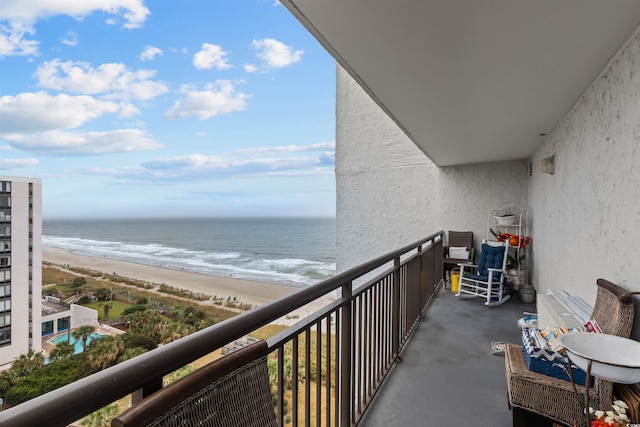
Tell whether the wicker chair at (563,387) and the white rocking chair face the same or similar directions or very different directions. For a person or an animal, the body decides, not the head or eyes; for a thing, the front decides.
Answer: same or similar directions

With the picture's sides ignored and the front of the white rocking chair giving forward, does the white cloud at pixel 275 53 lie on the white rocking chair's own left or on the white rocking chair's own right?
on the white rocking chair's own right

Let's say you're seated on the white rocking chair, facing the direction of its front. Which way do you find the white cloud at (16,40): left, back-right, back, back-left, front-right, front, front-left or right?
front-right

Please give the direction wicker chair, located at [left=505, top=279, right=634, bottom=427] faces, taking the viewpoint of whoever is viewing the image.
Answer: facing the viewer and to the left of the viewer

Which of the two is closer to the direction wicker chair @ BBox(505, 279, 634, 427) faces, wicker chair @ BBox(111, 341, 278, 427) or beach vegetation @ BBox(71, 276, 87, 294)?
the wicker chair

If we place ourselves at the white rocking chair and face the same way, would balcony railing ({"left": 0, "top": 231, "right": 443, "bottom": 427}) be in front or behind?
in front

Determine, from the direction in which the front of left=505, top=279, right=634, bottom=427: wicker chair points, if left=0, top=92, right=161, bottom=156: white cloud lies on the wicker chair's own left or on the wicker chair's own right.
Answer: on the wicker chair's own right

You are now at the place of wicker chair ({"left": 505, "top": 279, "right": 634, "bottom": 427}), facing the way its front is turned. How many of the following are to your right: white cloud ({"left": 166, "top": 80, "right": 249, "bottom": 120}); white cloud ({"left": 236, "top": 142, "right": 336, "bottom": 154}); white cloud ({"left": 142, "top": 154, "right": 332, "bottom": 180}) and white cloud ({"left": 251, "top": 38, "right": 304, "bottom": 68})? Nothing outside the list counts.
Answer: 4

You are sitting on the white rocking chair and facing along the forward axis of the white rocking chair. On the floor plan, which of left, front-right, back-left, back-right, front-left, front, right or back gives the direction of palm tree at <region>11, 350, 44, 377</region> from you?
front

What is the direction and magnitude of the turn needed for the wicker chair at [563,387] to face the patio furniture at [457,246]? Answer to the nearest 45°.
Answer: approximately 135° to its right

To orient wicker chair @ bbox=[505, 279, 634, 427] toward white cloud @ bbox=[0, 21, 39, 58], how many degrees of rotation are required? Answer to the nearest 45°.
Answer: approximately 45° to its right

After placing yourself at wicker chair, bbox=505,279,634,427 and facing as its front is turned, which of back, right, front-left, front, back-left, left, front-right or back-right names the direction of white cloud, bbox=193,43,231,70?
right

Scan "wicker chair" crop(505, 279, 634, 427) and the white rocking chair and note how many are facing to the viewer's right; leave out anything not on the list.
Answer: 0

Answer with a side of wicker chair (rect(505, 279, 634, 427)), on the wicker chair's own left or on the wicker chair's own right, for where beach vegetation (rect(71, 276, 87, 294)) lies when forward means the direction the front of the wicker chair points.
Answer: on the wicker chair's own right
